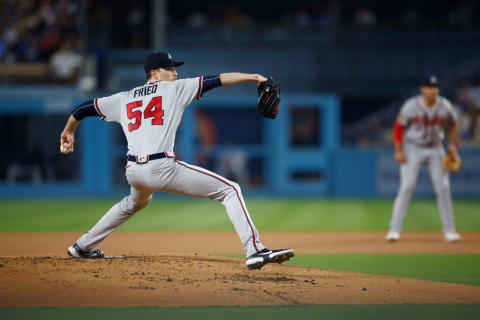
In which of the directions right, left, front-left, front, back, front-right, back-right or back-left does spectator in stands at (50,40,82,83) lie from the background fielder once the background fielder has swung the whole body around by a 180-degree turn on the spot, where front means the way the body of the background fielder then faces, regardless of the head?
front-left

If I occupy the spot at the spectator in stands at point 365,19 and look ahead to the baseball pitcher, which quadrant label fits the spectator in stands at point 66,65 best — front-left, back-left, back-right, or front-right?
front-right

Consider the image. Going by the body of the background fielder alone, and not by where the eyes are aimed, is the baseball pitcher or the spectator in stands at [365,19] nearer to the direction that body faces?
the baseball pitcher

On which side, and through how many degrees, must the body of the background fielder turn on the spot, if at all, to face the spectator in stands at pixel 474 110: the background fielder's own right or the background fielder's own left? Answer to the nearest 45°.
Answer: approximately 180°

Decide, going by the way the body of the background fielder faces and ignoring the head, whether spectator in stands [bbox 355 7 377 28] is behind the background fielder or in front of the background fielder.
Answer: behind

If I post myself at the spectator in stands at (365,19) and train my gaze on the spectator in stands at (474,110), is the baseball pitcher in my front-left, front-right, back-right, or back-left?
front-right

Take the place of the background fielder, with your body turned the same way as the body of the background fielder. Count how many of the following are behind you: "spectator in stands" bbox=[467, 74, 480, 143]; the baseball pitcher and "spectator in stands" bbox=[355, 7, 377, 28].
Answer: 2

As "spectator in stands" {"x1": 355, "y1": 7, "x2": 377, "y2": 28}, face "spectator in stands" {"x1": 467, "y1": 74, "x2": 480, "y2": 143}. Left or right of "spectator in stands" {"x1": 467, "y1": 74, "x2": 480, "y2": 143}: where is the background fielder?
right

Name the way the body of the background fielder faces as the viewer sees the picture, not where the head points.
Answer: toward the camera

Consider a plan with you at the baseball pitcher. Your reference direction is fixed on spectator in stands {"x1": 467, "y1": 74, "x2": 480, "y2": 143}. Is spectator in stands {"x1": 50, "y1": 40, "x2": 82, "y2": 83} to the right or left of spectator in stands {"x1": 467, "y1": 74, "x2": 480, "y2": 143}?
left

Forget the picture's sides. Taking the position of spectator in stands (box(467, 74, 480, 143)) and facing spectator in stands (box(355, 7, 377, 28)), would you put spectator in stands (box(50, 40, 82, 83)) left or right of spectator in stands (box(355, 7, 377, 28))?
left

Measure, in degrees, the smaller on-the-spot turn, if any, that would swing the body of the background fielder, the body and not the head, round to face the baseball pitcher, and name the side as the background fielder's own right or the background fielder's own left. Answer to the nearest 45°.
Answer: approximately 45° to the background fielder's own right
